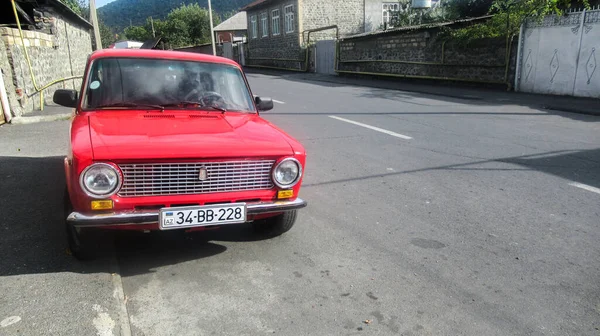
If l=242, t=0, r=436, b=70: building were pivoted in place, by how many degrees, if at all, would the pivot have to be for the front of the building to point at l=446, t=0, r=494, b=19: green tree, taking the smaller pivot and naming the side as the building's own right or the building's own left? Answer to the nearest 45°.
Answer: approximately 90° to the building's own left

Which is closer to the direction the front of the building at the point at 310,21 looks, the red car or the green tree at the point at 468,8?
the red car

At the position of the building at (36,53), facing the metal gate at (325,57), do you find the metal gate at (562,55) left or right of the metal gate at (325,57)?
right

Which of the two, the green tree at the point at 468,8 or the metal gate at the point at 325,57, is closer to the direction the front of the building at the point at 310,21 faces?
the metal gate

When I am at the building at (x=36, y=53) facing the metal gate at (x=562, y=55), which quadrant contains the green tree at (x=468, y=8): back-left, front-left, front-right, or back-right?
front-left

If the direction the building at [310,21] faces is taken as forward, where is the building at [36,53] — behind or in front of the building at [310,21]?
in front

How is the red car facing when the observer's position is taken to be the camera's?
facing the viewer

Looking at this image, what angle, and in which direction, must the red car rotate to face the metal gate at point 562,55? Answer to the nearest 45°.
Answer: approximately 135° to its left

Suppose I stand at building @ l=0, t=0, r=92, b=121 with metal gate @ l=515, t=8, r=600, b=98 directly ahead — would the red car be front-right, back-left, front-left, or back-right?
front-right

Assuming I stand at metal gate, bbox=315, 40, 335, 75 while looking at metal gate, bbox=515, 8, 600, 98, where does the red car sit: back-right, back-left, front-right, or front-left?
front-right

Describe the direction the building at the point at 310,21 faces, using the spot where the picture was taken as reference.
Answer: facing the viewer and to the left of the viewer

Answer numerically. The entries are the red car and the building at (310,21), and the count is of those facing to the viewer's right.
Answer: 0

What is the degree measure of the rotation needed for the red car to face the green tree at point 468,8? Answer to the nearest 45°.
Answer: approximately 135° to its left
